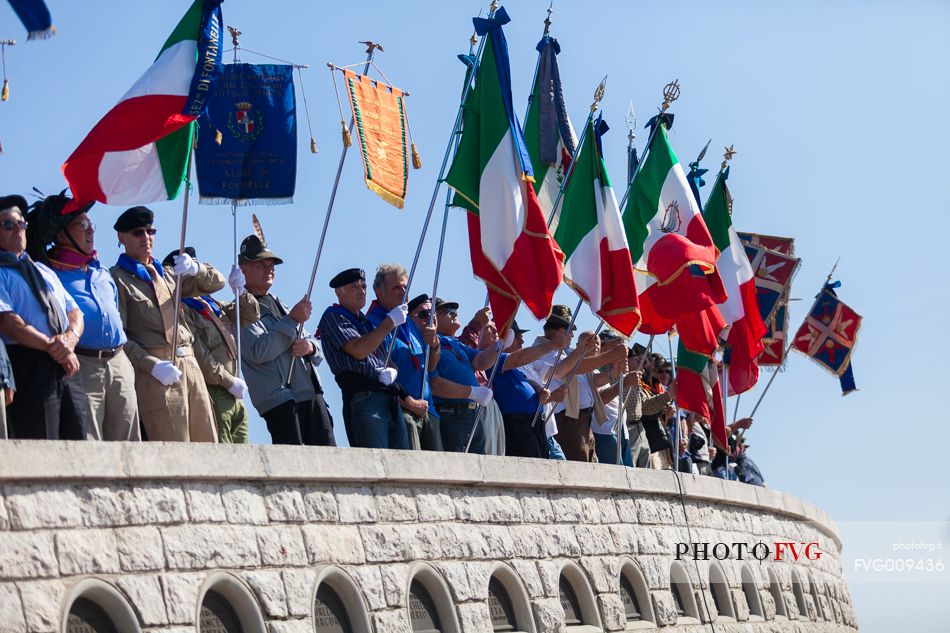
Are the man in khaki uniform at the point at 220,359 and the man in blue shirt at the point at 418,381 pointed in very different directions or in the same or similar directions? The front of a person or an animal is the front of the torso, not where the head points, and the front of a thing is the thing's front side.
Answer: same or similar directions

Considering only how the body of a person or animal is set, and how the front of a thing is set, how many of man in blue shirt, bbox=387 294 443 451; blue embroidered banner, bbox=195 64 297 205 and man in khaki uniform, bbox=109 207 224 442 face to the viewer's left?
0

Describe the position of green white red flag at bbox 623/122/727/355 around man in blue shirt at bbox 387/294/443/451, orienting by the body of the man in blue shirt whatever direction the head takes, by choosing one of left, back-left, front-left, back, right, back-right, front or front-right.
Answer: left

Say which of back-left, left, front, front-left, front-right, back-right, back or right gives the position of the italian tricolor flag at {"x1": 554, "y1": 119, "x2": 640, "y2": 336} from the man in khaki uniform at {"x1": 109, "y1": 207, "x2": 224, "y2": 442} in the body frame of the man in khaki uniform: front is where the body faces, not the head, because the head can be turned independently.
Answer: left

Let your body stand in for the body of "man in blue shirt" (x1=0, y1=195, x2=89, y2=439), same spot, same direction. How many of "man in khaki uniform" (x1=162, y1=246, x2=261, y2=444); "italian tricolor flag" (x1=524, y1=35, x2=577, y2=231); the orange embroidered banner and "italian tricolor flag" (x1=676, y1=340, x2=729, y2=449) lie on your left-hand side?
4

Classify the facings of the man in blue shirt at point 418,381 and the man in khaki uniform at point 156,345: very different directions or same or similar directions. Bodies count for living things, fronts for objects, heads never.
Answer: same or similar directions

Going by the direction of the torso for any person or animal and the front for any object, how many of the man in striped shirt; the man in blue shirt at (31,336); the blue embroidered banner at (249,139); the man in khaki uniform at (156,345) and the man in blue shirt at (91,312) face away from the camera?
0

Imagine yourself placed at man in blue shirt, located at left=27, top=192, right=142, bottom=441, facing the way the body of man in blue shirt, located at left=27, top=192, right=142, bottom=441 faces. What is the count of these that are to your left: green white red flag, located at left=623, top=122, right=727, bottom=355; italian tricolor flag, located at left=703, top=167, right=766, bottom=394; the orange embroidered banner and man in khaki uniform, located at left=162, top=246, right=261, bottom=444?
4

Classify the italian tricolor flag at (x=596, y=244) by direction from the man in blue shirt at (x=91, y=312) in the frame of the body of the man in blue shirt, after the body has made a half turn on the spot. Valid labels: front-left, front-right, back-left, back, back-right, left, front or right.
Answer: right

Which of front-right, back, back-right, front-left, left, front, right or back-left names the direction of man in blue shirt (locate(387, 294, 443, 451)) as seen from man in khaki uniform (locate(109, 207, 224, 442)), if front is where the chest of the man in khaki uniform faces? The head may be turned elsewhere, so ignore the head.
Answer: left

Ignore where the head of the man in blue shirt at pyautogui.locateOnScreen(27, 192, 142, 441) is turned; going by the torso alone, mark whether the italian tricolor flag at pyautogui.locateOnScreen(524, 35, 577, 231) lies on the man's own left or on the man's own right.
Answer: on the man's own left

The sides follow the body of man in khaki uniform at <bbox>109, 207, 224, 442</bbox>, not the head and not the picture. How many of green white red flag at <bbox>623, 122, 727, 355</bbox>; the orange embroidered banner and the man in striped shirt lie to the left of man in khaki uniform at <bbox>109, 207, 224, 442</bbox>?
3

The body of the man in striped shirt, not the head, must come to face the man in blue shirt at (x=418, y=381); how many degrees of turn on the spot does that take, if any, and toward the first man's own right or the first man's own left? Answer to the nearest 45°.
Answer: approximately 90° to the first man's own left

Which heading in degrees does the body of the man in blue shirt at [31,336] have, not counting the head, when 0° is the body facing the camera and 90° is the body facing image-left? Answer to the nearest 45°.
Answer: approximately 315°
